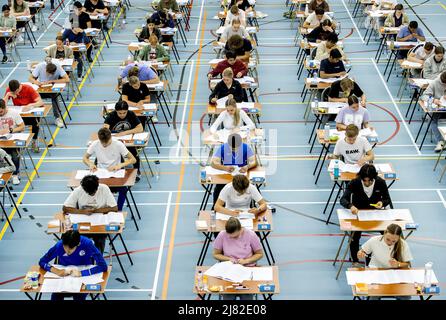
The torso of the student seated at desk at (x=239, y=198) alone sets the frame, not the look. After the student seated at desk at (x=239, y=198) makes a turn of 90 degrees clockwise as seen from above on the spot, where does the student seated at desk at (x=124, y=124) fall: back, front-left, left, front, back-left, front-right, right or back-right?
front-right

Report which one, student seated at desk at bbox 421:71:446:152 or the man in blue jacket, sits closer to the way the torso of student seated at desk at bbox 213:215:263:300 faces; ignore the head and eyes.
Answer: the man in blue jacket

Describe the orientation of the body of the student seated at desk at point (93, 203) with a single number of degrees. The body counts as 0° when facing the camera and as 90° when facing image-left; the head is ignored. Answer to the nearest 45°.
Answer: approximately 0°

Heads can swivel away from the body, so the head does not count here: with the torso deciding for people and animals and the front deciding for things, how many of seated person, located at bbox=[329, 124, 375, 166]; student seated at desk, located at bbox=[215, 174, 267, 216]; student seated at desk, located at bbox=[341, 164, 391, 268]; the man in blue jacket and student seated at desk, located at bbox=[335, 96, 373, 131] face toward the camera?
5

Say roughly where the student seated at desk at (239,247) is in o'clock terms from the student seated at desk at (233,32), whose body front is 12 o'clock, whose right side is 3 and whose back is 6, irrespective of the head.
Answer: the student seated at desk at (239,247) is roughly at 12 o'clock from the student seated at desk at (233,32).

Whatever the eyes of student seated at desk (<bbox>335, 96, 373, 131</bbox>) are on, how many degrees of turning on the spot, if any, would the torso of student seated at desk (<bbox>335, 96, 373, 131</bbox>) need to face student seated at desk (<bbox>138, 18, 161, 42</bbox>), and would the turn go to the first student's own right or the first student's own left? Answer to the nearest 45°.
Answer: approximately 135° to the first student's own right

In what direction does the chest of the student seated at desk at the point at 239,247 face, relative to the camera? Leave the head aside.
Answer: toward the camera

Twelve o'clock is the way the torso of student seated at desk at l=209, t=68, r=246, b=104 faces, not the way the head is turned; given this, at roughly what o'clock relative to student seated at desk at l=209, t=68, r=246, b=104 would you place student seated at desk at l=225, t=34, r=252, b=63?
student seated at desk at l=225, t=34, r=252, b=63 is roughly at 6 o'clock from student seated at desk at l=209, t=68, r=246, b=104.

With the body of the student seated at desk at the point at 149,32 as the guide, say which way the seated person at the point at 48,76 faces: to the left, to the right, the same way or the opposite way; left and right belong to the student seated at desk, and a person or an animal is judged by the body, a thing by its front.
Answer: the same way

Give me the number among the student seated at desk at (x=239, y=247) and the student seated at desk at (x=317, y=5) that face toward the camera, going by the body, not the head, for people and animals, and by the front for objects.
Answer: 2

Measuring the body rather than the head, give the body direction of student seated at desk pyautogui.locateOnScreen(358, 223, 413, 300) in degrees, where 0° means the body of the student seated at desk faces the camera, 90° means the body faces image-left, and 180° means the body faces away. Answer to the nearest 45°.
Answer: approximately 0°

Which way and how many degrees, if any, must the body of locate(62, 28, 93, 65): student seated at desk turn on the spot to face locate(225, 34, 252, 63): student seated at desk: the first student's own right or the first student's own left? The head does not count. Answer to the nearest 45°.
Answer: approximately 45° to the first student's own left

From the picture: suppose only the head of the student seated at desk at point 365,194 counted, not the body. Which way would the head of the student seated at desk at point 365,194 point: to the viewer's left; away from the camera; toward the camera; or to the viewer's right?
toward the camera

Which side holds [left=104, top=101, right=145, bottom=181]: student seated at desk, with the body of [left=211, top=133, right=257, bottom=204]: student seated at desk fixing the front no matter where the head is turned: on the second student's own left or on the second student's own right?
on the second student's own right

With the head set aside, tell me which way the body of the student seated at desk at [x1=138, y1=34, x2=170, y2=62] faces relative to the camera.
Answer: toward the camera

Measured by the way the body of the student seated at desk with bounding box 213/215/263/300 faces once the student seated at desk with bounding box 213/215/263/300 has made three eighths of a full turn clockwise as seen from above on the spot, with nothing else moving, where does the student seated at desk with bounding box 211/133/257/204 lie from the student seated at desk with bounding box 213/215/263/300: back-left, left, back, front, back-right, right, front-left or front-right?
front-right

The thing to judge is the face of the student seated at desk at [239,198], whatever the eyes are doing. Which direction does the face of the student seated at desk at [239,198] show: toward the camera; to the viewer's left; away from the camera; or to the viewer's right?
toward the camera
